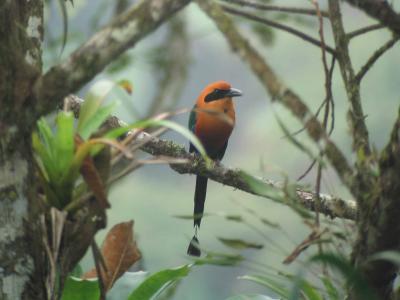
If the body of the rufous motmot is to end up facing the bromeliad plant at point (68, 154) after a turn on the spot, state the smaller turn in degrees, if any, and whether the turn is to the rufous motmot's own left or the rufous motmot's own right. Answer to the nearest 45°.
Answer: approximately 45° to the rufous motmot's own right

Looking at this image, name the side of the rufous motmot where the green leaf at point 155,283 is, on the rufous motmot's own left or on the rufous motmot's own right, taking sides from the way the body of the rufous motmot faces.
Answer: on the rufous motmot's own right

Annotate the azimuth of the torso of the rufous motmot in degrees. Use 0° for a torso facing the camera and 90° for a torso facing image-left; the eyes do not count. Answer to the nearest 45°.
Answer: approximately 315°

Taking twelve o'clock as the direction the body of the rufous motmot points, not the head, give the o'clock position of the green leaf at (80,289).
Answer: The green leaf is roughly at 2 o'clock from the rufous motmot.
